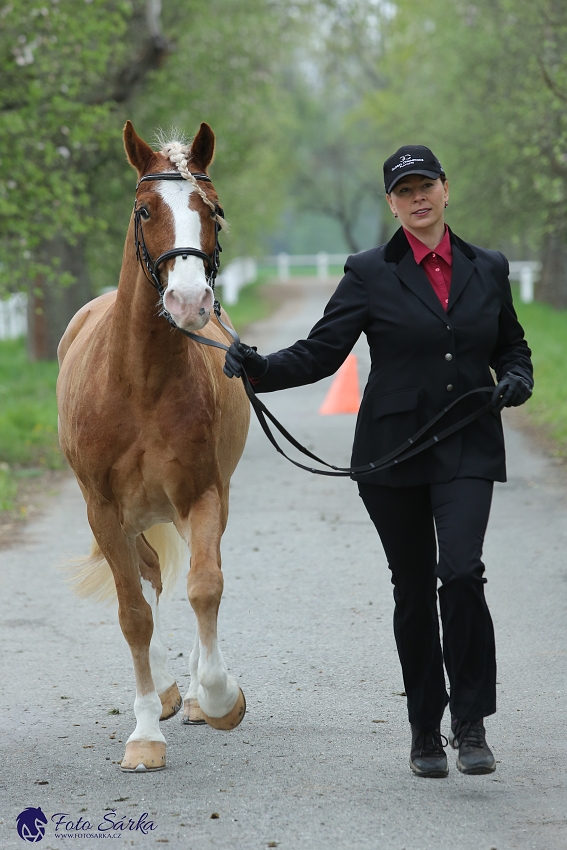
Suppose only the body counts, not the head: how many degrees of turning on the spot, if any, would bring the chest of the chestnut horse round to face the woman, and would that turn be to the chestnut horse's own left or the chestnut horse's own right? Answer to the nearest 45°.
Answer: approximately 90° to the chestnut horse's own left

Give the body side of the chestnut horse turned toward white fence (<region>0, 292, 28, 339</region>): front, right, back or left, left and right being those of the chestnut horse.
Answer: back

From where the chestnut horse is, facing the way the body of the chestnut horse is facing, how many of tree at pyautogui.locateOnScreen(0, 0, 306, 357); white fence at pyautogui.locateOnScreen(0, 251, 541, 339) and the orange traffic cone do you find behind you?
3

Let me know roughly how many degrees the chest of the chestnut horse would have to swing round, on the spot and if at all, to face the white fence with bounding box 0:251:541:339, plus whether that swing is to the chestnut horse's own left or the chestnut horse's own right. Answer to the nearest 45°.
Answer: approximately 180°

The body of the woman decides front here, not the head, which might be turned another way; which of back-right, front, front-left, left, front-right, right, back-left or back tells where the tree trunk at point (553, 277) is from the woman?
back

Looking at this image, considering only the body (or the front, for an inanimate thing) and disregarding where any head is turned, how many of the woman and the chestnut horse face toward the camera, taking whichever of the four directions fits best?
2

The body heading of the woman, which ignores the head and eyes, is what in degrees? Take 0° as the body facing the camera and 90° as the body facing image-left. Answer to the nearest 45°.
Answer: approximately 0°

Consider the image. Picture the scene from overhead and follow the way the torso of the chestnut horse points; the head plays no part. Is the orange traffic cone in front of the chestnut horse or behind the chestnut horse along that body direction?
behind

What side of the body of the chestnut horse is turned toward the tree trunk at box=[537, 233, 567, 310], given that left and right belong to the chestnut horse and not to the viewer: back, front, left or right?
back
